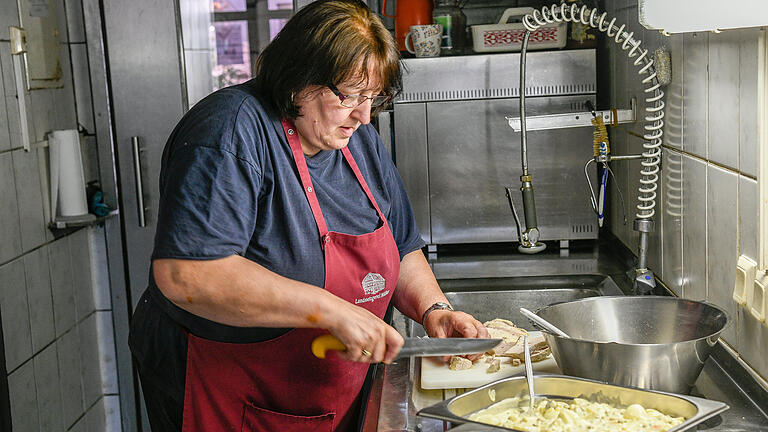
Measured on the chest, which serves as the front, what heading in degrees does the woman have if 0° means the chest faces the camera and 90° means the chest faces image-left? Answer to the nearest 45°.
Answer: approximately 315°

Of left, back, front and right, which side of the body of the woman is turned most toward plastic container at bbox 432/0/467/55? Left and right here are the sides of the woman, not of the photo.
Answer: left

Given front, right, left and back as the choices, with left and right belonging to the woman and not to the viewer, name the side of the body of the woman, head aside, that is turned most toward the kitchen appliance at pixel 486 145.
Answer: left

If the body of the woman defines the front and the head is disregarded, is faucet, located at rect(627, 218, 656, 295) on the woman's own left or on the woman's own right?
on the woman's own left

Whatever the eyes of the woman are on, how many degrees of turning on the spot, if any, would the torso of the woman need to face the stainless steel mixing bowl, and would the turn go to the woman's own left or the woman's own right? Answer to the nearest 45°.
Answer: approximately 45° to the woman's own left

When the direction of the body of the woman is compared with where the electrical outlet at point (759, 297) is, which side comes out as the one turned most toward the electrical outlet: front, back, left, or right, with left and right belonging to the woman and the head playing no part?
front
